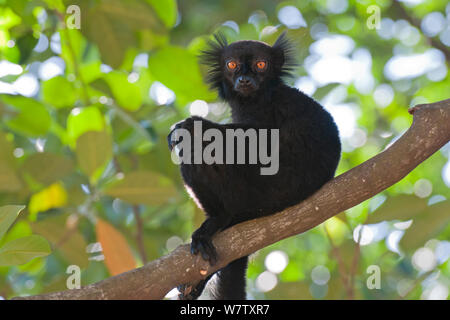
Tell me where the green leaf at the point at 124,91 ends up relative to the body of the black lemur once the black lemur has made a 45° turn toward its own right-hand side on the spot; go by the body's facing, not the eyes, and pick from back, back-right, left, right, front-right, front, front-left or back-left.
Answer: front

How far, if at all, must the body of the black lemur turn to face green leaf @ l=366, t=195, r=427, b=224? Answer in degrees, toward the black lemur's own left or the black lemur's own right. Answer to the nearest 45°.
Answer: approximately 180°

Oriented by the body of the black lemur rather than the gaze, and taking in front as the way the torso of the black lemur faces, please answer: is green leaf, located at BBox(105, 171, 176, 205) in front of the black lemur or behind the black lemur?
in front

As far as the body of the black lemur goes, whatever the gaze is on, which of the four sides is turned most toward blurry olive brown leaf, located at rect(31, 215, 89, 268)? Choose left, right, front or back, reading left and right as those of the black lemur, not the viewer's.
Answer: front

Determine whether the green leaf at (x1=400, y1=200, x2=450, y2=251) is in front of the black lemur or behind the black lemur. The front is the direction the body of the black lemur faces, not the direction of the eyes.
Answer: behind

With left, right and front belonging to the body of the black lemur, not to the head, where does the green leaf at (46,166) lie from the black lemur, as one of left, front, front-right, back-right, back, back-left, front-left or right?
front

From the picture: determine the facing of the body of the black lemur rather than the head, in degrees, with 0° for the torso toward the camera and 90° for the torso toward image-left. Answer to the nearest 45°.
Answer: approximately 90°

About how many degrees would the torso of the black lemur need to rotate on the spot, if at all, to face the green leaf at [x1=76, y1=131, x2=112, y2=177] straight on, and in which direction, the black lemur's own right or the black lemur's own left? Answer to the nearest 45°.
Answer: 0° — it already faces it
